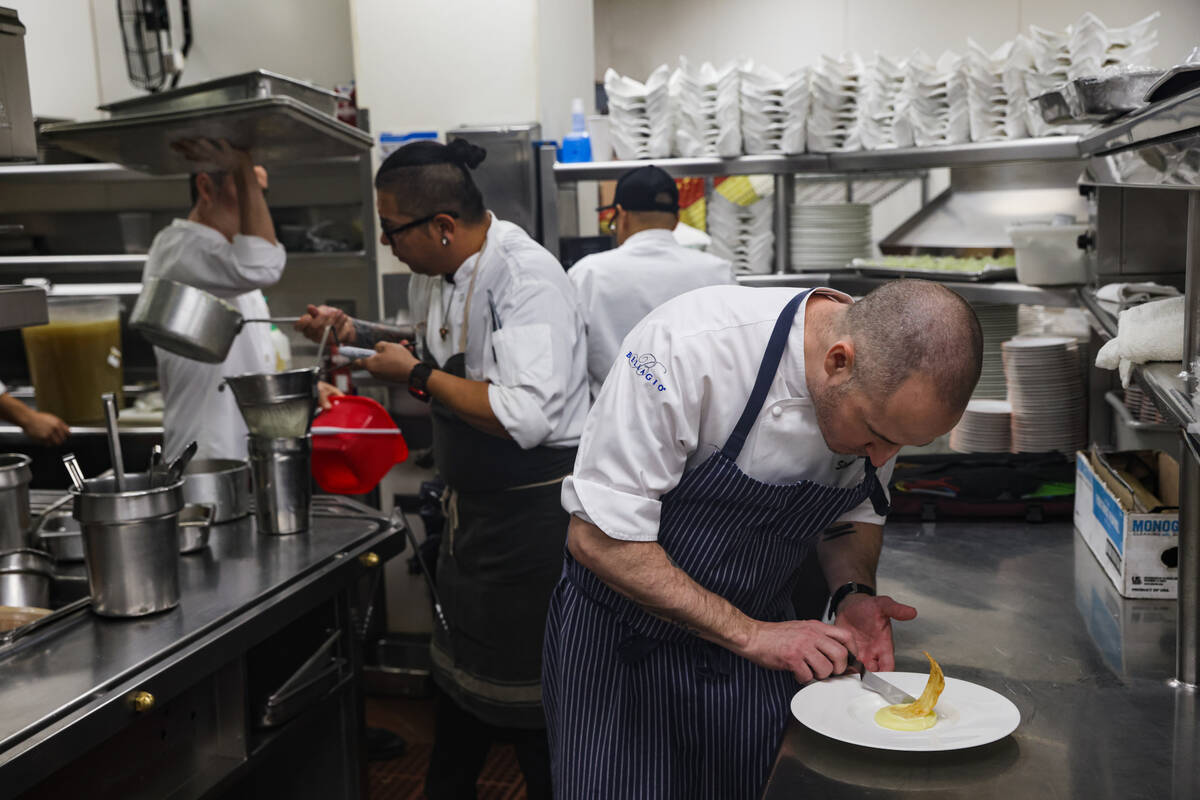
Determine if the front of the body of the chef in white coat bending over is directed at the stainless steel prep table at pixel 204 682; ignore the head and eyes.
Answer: no

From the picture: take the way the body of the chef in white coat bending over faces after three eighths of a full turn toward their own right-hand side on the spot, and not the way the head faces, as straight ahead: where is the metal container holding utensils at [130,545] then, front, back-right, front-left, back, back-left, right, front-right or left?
front

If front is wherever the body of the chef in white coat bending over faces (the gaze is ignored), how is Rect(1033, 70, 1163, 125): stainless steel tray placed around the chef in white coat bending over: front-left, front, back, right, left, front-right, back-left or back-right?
left

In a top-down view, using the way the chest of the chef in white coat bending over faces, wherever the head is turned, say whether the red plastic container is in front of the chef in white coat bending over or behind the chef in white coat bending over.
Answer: behind

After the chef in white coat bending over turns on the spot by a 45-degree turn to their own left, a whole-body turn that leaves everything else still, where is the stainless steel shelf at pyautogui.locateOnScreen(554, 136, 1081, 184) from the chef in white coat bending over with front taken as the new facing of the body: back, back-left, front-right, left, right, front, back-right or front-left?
left

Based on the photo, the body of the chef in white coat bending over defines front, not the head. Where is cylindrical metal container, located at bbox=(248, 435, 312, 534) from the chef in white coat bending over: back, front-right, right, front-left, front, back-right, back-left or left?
back

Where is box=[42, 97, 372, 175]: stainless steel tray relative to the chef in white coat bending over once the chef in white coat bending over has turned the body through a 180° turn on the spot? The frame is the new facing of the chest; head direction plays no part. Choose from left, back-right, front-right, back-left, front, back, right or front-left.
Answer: front

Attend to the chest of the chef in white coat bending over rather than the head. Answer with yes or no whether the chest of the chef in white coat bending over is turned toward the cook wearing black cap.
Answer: no

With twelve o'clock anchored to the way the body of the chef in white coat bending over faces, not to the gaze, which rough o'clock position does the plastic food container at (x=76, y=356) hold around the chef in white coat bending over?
The plastic food container is roughly at 6 o'clock from the chef in white coat bending over.

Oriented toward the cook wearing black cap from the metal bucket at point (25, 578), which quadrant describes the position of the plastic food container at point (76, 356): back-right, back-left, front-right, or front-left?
front-left

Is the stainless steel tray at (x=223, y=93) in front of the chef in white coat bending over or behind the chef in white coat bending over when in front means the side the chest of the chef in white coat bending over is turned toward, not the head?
behind

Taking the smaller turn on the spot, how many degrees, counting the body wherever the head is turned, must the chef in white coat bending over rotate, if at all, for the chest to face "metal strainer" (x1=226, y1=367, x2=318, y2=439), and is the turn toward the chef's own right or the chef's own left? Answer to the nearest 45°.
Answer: approximately 180°

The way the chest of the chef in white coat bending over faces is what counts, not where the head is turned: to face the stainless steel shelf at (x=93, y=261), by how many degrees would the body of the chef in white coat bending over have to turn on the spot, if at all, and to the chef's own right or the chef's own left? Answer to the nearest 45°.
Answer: approximately 180°

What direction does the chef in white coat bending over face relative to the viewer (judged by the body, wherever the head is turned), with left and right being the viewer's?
facing the viewer and to the right of the viewer

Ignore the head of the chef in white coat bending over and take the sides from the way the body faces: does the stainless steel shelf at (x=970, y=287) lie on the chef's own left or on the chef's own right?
on the chef's own left
